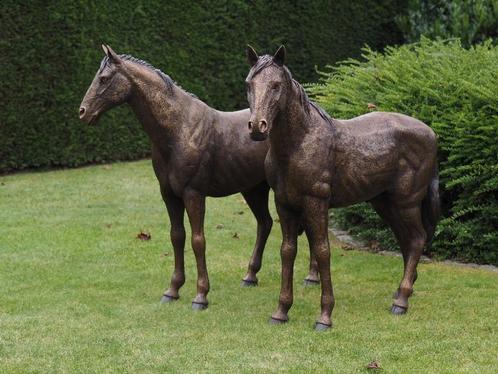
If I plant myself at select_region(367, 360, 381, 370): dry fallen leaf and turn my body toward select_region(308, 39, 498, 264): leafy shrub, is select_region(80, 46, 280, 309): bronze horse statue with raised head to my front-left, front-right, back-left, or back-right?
front-left

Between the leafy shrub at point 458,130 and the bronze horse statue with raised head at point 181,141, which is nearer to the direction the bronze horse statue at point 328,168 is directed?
the bronze horse statue with raised head

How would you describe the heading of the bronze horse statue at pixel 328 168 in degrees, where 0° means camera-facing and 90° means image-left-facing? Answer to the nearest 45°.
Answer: approximately 45°

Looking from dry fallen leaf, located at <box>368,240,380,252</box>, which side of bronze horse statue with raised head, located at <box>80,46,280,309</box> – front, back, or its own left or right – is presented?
back

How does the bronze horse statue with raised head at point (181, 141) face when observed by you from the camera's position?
facing the viewer and to the left of the viewer

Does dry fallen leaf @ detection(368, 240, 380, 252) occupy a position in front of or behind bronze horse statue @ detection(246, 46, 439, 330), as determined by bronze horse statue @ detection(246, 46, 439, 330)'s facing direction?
behind

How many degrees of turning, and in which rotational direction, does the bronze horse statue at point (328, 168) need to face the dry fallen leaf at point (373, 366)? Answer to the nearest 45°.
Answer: approximately 90° to its left

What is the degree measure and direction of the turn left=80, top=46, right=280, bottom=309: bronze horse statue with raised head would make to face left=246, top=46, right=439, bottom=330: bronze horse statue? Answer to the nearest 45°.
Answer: approximately 90° to its left

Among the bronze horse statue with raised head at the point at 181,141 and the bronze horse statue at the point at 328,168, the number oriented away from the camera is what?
0

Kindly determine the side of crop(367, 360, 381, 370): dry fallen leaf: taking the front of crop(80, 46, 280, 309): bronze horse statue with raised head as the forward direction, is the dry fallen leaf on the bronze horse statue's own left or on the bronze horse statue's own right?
on the bronze horse statue's own left

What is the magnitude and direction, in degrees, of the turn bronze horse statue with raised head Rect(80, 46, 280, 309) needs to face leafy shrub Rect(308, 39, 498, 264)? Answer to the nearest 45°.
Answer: approximately 180°

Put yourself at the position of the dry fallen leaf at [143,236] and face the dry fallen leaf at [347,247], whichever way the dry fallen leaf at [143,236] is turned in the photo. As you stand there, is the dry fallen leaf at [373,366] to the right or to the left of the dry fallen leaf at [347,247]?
right

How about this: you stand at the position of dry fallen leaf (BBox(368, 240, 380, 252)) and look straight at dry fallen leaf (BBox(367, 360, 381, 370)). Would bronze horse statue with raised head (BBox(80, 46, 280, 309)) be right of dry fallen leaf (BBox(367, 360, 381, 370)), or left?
right
